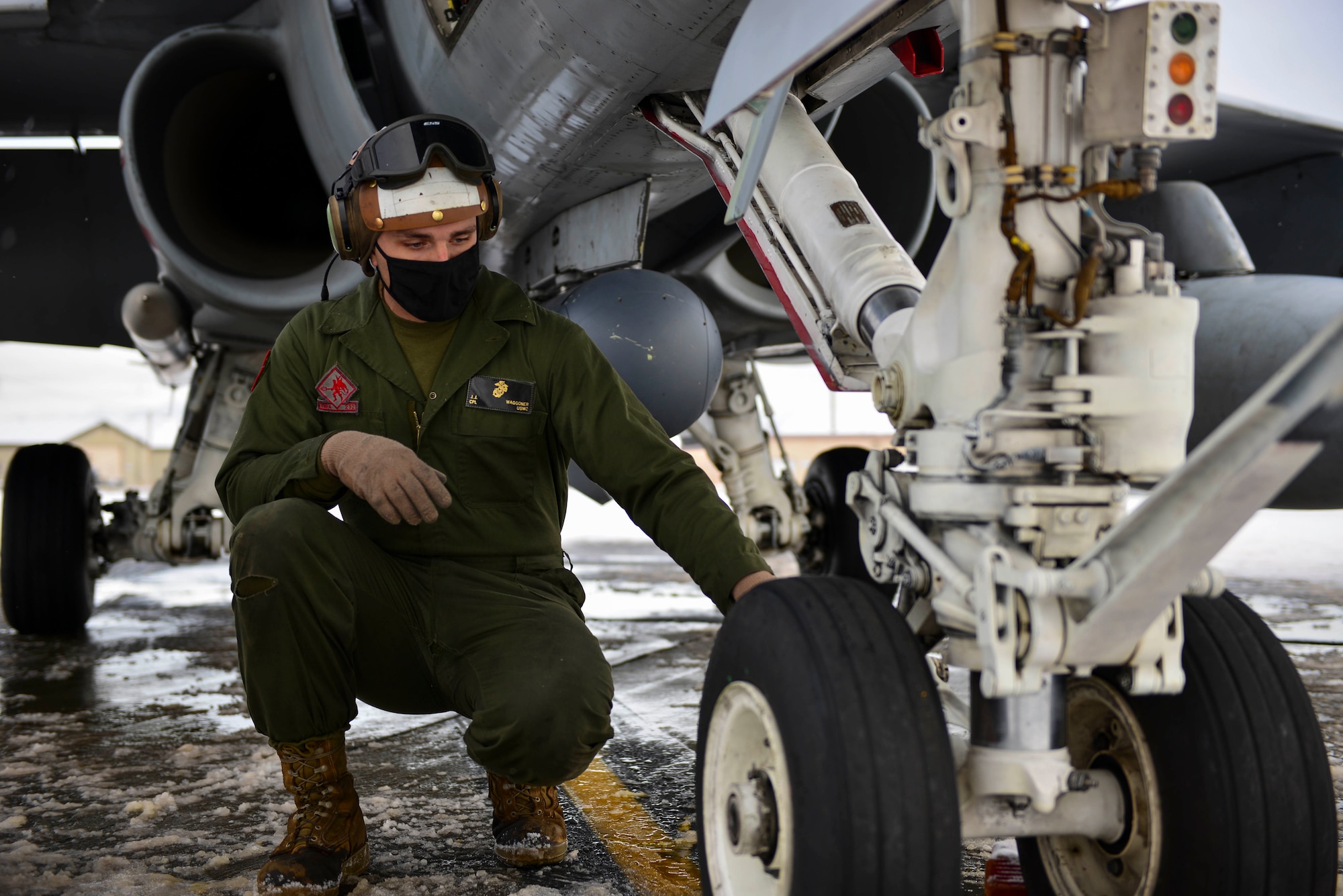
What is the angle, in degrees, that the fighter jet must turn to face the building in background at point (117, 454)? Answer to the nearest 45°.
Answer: approximately 180°
